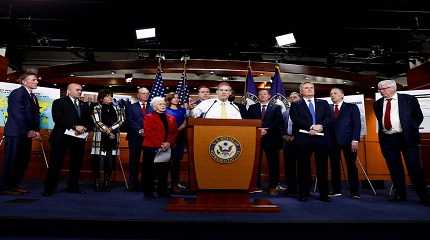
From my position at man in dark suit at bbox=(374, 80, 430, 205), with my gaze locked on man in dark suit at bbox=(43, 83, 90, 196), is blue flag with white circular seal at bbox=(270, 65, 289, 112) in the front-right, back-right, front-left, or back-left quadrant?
front-right

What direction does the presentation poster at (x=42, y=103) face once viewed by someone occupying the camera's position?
facing the viewer

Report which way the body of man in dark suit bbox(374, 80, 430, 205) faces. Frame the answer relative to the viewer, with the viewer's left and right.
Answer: facing the viewer and to the left of the viewer

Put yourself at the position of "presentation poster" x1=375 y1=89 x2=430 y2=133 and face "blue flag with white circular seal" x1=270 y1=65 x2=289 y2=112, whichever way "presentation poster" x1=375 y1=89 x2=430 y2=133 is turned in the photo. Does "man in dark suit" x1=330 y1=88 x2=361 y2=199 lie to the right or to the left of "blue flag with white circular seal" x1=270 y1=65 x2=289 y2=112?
left

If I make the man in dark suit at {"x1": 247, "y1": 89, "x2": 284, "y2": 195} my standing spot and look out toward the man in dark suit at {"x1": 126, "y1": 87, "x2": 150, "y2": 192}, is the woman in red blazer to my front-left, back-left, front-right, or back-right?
front-left

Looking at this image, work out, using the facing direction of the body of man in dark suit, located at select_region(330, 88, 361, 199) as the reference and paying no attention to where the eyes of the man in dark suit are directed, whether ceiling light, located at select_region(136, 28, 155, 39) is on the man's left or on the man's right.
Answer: on the man's right

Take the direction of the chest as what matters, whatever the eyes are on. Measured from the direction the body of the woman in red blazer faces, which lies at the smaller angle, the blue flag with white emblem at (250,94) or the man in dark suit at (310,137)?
the man in dark suit

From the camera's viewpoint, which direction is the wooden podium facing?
toward the camera

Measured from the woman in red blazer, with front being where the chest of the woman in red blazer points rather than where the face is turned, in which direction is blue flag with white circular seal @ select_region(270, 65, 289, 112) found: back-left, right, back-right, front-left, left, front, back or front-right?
left

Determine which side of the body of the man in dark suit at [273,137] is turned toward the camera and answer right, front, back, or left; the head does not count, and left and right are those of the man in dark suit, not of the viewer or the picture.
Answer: front

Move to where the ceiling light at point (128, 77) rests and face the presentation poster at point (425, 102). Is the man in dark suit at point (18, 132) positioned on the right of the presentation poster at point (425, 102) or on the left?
right
